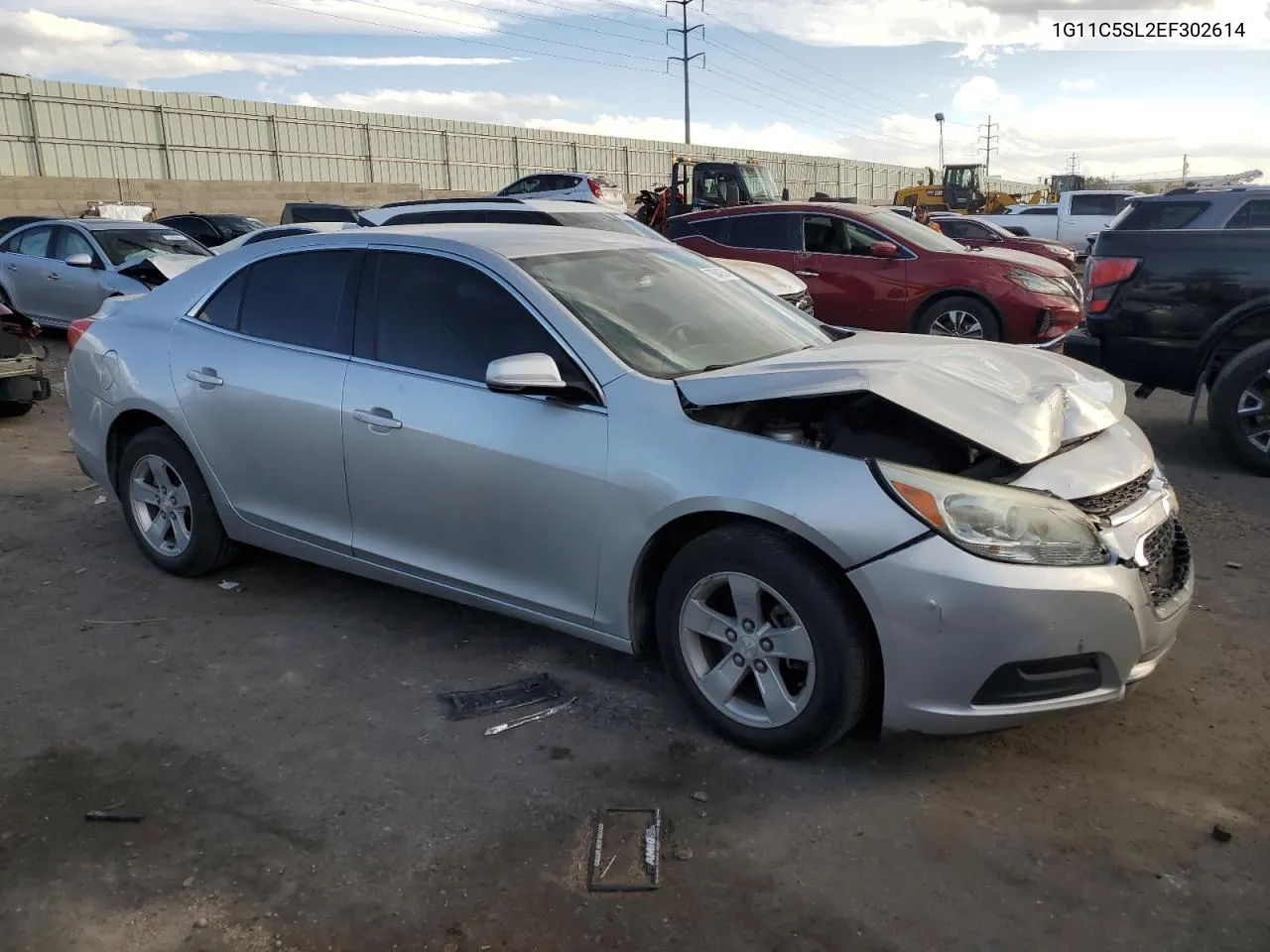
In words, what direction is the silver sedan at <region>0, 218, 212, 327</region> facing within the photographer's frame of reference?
facing the viewer and to the right of the viewer

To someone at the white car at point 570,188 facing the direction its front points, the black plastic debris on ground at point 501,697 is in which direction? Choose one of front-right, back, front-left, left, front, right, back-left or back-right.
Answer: back-left

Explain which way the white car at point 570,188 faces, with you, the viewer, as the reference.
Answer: facing away from the viewer and to the left of the viewer

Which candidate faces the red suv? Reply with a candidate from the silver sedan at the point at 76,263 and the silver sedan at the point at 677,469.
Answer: the silver sedan at the point at 76,263

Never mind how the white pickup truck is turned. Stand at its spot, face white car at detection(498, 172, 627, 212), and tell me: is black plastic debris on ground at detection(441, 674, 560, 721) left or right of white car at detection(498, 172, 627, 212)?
left

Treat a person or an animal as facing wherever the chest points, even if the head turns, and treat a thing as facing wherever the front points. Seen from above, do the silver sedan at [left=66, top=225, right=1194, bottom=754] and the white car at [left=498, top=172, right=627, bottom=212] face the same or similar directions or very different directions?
very different directions

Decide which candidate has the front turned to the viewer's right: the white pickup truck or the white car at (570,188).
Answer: the white pickup truck

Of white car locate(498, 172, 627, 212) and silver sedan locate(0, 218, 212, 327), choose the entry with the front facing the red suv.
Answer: the silver sedan

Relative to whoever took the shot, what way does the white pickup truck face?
facing to the right of the viewer

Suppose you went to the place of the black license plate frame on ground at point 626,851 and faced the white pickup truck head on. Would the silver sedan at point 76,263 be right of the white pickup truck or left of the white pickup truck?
left

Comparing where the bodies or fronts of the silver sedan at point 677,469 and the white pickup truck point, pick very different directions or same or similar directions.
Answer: same or similar directions

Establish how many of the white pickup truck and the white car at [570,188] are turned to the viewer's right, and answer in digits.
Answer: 1

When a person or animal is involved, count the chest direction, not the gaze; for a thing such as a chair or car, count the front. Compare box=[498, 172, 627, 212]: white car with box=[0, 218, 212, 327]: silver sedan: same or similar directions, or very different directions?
very different directions

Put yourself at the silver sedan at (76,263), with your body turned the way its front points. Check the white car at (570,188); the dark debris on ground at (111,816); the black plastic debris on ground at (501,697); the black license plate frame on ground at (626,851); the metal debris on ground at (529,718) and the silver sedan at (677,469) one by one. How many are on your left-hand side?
1

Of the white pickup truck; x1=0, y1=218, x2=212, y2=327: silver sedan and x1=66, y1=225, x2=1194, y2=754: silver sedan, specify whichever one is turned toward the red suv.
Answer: x1=0, y1=218, x2=212, y2=327: silver sedan

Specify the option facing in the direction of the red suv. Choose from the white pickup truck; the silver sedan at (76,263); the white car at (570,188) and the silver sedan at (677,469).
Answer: the silver sedan at (76,263)

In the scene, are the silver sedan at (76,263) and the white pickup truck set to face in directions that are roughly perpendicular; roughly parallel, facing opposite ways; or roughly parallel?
roughly parallel
